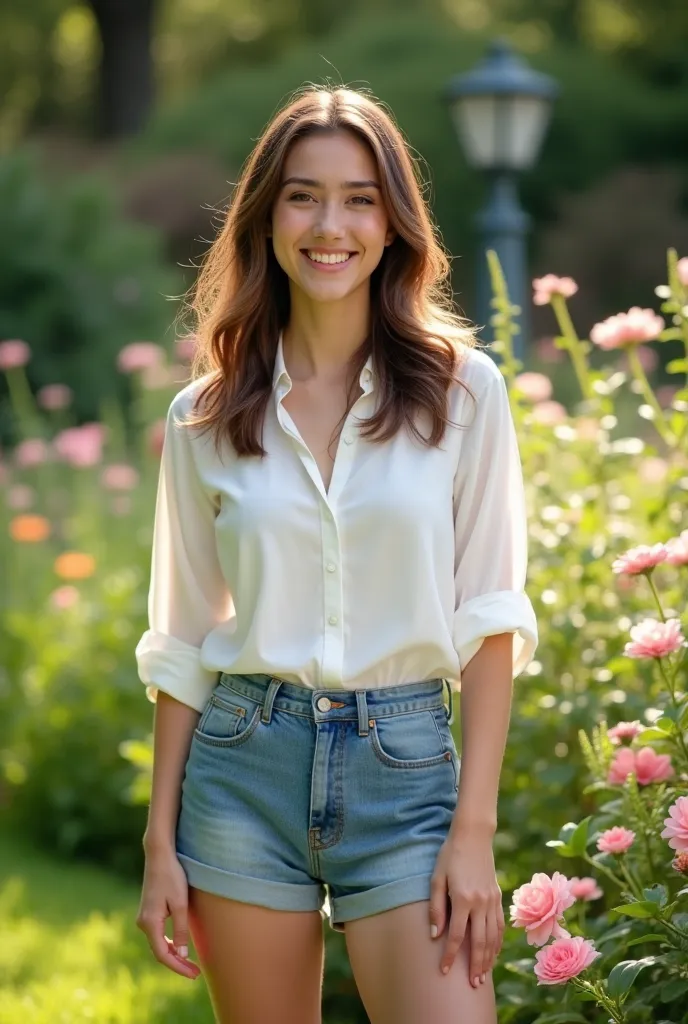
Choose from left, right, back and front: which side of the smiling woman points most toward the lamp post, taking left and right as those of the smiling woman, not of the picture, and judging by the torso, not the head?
back

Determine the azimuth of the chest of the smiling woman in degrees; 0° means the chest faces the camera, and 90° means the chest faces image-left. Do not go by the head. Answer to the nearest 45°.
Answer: approximately 0°

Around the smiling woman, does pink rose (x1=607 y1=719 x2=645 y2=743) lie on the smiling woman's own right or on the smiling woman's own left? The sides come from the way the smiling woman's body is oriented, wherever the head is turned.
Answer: on the smiling woman's own left

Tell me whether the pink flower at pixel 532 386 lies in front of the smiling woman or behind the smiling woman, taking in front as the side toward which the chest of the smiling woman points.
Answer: behind

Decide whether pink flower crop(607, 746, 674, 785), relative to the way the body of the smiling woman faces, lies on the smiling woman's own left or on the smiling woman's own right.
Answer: on the smiling woman's own left

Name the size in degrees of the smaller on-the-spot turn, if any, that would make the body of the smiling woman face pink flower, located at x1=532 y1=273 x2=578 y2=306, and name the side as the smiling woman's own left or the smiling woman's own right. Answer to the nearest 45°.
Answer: approximately 135° to the smiling woman's own left

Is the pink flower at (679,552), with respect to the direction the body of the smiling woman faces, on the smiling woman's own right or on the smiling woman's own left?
on the smiling woman's own left

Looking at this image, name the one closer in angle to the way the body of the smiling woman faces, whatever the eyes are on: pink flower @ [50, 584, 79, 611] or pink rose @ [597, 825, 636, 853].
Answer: the pink rose

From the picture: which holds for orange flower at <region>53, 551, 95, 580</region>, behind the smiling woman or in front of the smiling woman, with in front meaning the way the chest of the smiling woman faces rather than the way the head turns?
behind
